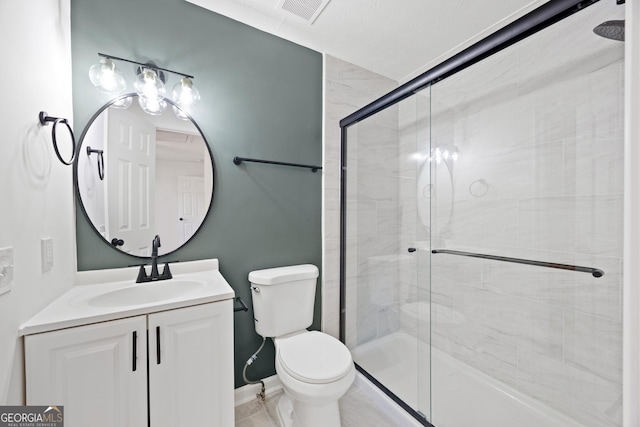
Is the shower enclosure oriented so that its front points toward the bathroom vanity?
yes

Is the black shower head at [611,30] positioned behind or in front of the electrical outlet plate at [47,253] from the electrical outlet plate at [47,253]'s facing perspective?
in front

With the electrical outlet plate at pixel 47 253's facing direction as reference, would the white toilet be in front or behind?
in front

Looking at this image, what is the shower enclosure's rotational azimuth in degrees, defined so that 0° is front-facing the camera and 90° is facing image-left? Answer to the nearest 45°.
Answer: approximately 45°

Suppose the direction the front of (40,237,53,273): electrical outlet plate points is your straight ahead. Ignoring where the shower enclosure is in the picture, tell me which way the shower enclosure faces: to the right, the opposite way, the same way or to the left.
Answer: the opposite way

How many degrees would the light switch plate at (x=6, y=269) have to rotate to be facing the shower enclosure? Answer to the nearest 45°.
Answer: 0° — it already faces it

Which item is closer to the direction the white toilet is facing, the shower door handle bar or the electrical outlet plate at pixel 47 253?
the shower door handle bar

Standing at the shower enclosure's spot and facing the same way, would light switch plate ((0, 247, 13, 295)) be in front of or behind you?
in front

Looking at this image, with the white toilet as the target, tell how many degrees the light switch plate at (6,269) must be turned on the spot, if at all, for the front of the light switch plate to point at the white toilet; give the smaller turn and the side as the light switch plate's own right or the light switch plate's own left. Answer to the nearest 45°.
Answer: approximately 45° to the light switch plate's own left

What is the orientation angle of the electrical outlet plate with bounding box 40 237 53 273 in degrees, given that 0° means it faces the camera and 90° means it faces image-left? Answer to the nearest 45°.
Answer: approximately 315°
